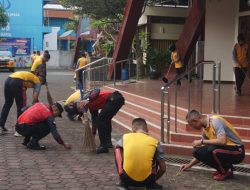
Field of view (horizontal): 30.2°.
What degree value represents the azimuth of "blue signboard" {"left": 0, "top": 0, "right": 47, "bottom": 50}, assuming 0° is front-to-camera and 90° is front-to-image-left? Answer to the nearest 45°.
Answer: approximately 0°

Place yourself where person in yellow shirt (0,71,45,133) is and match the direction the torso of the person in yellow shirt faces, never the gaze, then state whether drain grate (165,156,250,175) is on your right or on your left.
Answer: on your right

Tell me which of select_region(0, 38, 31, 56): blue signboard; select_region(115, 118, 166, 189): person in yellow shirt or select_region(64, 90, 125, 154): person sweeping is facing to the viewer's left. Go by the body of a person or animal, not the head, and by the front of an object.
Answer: the person sweeping

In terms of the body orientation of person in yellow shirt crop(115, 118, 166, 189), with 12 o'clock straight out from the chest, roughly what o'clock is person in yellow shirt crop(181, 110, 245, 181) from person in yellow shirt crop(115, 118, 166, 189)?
person in yellow shirt crop(181, 110, 245, 181) is roughly at 2 o'clock from person in yellow shirt crop(115, 118, 166, 189).

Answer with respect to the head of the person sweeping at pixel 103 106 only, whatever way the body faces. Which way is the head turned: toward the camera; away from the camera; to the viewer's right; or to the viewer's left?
to the viewer's left

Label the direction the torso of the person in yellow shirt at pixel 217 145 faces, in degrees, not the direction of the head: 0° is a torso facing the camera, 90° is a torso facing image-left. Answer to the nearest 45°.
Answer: approximately 90°

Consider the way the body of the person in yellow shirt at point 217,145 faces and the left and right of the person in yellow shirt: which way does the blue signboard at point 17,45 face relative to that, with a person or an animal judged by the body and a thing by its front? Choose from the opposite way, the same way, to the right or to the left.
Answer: to the left

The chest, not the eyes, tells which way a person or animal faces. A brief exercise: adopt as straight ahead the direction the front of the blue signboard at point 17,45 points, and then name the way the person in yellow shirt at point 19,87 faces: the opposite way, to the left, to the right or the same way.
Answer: to the left

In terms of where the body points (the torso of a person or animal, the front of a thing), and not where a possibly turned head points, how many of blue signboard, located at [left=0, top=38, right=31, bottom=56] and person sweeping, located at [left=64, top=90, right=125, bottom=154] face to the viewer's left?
1

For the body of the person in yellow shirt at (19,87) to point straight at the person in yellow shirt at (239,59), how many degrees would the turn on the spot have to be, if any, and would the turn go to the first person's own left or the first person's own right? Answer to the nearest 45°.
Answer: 0° — they already face them

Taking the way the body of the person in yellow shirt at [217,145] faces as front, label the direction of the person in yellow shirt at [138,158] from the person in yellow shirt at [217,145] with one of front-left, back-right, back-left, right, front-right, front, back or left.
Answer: front-left

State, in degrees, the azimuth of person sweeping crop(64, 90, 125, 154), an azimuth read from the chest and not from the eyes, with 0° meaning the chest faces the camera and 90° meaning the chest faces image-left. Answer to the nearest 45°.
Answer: approximately 90°

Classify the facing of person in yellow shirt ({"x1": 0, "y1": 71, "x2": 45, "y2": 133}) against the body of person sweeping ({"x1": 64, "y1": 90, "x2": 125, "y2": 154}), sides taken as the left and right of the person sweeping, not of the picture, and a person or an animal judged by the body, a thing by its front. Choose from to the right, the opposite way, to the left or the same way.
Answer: the opposite way

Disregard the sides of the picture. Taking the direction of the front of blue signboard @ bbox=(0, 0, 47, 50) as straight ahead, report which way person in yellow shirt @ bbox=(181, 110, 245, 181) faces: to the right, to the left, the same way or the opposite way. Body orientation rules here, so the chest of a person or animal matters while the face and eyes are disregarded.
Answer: to the right

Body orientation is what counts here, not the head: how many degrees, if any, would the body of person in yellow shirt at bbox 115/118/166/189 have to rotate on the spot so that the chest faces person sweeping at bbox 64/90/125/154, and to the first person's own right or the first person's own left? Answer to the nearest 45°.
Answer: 0° — they already face them

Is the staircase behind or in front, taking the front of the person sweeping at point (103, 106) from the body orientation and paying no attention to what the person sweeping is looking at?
behind

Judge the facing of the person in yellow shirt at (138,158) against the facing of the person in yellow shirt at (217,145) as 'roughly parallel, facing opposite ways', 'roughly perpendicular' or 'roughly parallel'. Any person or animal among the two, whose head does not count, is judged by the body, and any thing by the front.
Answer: roughly perpendicular

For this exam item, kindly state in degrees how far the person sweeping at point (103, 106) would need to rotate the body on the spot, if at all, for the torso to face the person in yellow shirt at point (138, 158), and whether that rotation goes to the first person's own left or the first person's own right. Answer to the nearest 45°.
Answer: approximately 90° to the first person's own left
